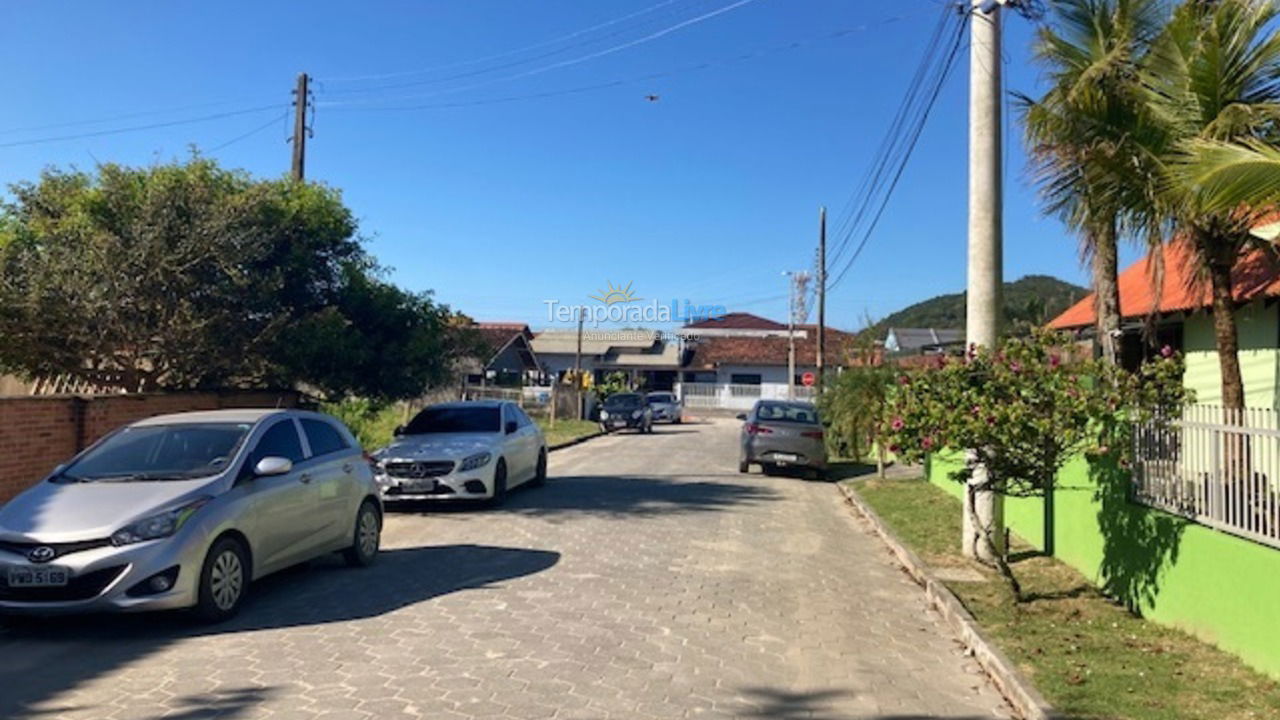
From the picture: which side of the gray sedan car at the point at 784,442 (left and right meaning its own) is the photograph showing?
back

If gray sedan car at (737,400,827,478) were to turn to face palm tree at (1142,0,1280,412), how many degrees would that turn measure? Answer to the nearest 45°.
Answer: approximately 180°

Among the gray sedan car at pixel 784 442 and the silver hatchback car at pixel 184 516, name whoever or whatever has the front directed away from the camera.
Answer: the gray sedan car at pixel 784 442

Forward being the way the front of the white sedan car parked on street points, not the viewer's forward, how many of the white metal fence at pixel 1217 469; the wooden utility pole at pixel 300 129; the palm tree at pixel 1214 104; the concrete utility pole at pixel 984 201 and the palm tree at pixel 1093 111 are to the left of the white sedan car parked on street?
4

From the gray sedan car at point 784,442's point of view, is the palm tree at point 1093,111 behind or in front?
behind

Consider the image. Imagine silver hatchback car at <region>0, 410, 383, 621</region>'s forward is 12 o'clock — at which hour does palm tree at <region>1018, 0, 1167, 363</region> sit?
The palm tree is roughly at 8 o'clock from the silver hatchback car.

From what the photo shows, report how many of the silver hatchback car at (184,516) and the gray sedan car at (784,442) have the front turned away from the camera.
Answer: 1

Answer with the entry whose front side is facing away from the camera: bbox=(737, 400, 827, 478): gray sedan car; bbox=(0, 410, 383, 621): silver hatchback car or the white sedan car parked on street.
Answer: bbox=(737, 400, 827, 478): gray sedan car

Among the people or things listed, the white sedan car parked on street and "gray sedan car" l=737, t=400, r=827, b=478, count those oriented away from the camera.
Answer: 1

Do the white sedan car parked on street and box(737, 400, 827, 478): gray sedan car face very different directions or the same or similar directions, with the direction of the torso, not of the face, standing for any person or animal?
very different directions
